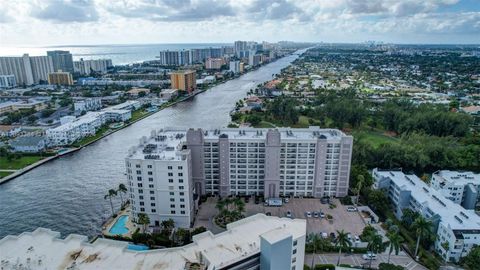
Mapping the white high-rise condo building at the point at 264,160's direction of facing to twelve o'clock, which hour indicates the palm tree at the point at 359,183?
The palm tree is roughly at 9 o'clock from the white high-rise condo building.

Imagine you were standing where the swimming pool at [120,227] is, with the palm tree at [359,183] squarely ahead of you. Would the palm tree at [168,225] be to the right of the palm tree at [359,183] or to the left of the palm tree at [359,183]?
right

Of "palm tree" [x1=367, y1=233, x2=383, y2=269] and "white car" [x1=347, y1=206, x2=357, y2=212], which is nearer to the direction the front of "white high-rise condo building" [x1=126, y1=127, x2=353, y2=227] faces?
the palm tree

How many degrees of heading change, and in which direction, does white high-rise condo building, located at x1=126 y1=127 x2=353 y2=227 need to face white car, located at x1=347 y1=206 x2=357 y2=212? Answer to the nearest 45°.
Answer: approximately 90° to its left

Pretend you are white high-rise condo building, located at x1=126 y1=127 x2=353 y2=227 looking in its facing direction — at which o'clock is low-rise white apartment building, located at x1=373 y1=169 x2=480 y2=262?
The low-rise white apartment building is roughly at 10 o'clock from the white high-rise condo building.

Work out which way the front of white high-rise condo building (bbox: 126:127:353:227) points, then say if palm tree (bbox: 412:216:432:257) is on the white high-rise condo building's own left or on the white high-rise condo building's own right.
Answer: on the white high-rise condo building's own left

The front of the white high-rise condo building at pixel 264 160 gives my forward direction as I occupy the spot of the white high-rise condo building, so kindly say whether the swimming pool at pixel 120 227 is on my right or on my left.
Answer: on my right

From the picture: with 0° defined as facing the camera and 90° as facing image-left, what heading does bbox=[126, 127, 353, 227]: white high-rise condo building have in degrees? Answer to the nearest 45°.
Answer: approximately 0°

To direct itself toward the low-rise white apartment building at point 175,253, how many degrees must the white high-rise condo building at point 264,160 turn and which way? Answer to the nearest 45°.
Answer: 0° — it already faces it

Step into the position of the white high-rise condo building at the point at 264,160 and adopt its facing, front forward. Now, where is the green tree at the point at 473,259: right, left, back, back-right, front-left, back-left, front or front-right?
front-left
